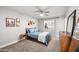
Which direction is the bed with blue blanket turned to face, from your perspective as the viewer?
facing the viewer and to the right of the viewer
